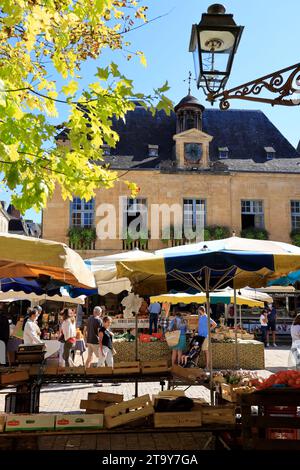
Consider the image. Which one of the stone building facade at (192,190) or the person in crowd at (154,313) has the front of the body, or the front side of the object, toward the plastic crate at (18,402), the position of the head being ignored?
the stone building facade

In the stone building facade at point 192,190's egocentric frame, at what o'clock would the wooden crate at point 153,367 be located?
The wooden crate is roughly at 12 o'clock from the stone building facade.

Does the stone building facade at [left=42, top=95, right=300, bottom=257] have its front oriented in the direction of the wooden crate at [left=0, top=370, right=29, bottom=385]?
yes

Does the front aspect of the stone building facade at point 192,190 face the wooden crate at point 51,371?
yes

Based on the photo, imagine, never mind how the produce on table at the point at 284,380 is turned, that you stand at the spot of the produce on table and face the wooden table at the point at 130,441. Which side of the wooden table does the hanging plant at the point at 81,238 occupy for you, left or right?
right

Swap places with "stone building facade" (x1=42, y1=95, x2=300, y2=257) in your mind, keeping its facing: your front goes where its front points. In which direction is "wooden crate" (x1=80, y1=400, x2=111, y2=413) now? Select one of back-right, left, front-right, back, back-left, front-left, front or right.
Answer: front

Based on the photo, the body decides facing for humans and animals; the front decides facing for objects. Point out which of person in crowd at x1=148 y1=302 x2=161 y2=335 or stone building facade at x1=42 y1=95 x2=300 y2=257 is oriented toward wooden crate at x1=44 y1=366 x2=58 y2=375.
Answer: the stone building facade

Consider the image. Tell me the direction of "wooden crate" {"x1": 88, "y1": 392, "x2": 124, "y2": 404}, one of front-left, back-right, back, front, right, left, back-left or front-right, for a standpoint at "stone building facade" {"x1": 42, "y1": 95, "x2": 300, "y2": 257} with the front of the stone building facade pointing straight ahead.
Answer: front

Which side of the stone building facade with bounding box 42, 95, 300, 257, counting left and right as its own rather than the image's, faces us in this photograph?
front
